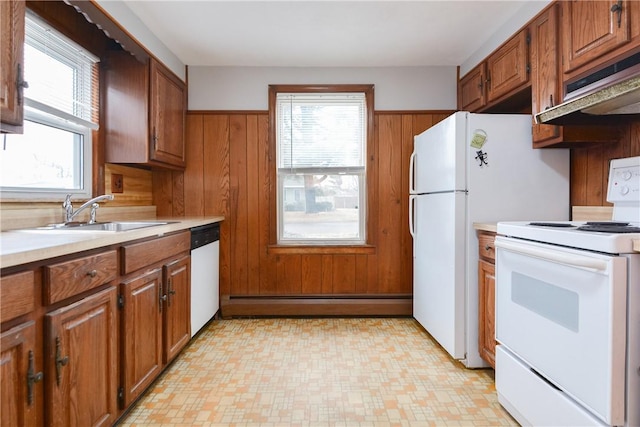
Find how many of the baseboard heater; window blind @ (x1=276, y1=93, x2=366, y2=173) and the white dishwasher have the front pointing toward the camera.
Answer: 2

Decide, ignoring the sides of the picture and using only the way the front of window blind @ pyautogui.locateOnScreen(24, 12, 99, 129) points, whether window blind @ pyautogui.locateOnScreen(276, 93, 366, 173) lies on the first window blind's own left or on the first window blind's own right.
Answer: on the first window blind's own left

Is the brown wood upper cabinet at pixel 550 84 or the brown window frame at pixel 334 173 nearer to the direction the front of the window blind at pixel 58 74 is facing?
the brown wood upper cabinet

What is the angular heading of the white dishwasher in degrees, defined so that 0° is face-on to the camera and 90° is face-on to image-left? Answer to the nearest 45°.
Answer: approximately 270°

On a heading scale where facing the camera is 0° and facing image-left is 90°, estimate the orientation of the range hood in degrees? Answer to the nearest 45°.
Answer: approximately 45°

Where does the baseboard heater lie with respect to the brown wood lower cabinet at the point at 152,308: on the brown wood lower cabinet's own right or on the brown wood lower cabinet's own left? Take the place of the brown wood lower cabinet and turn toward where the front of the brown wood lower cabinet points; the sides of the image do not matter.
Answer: on the brown wood lower cabinet's own left
